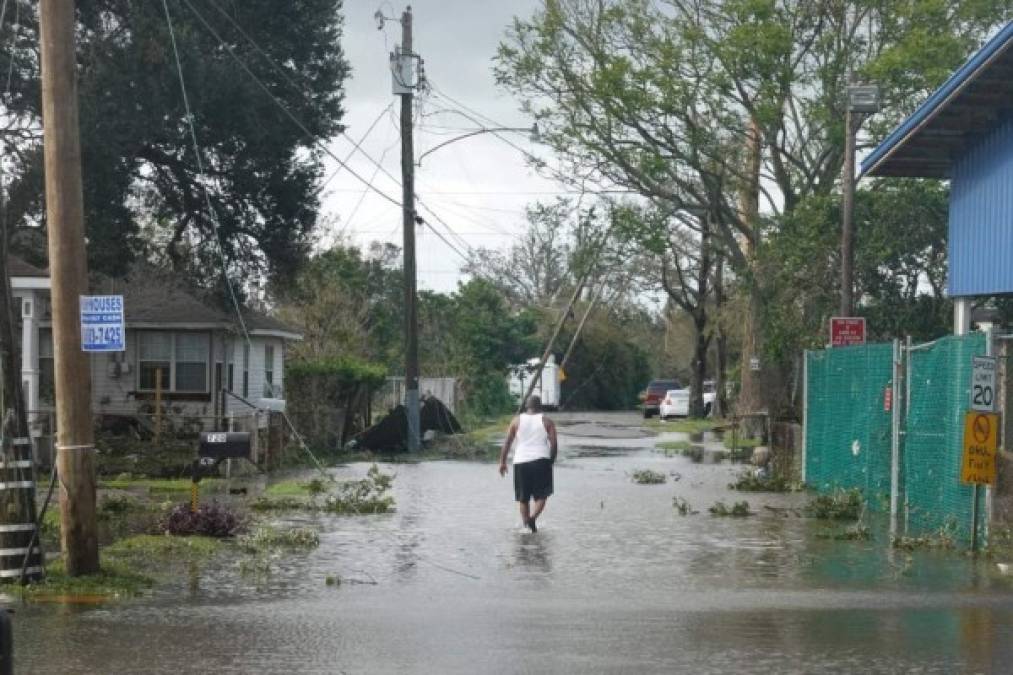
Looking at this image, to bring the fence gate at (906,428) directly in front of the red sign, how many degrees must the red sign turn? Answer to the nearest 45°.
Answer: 0° — it already faces it

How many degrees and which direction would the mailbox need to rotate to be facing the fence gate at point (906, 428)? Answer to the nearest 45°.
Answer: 0° — it already faces it

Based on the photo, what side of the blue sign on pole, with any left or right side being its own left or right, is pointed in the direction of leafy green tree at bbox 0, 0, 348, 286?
back

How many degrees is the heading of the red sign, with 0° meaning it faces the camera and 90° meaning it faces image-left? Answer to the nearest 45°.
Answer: approximately 0°

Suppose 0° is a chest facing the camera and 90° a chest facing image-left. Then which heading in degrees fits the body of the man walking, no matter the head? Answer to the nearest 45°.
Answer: approximately 180°

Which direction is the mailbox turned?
to the viewer's right

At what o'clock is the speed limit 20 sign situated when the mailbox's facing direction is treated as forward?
The speed limit 20 sign is roughly at 1 o'clock from the mailbox.

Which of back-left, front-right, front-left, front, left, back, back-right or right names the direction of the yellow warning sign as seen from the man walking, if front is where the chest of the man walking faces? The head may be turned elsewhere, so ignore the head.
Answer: back-right

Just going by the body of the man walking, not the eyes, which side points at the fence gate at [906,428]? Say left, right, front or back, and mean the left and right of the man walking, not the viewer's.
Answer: right

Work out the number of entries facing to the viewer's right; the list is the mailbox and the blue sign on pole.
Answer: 1

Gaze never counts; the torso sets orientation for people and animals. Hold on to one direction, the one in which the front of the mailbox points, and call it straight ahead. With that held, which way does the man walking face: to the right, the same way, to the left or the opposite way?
to the left
